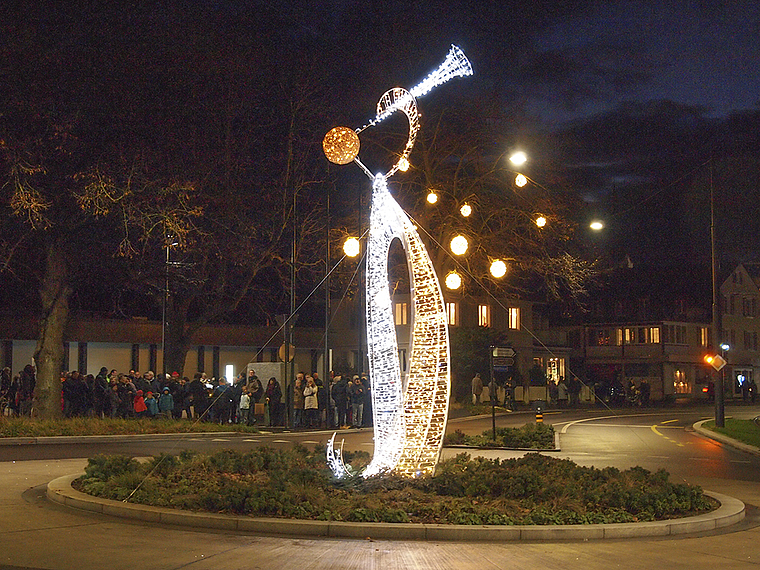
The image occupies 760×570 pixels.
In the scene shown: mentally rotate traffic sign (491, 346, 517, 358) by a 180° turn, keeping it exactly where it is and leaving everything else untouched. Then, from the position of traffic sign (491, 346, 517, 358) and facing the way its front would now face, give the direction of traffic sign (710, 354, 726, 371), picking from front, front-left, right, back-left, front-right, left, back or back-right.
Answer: front-right

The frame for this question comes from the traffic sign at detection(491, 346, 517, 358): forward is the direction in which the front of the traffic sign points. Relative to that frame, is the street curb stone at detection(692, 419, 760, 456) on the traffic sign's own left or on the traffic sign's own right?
on the traffic sign's own left

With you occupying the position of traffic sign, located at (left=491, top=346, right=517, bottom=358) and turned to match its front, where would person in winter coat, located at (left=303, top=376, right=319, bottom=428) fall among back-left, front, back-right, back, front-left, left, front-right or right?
back-right

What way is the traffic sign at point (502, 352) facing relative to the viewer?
toward the camera

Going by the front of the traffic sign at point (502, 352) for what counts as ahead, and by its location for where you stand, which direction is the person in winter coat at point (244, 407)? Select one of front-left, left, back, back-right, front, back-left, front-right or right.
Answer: back-right

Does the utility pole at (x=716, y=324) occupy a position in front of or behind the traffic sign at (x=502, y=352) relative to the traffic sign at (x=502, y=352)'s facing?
behind

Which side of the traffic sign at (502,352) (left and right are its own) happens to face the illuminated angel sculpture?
front

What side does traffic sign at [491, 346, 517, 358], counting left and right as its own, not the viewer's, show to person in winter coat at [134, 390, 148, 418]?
right
